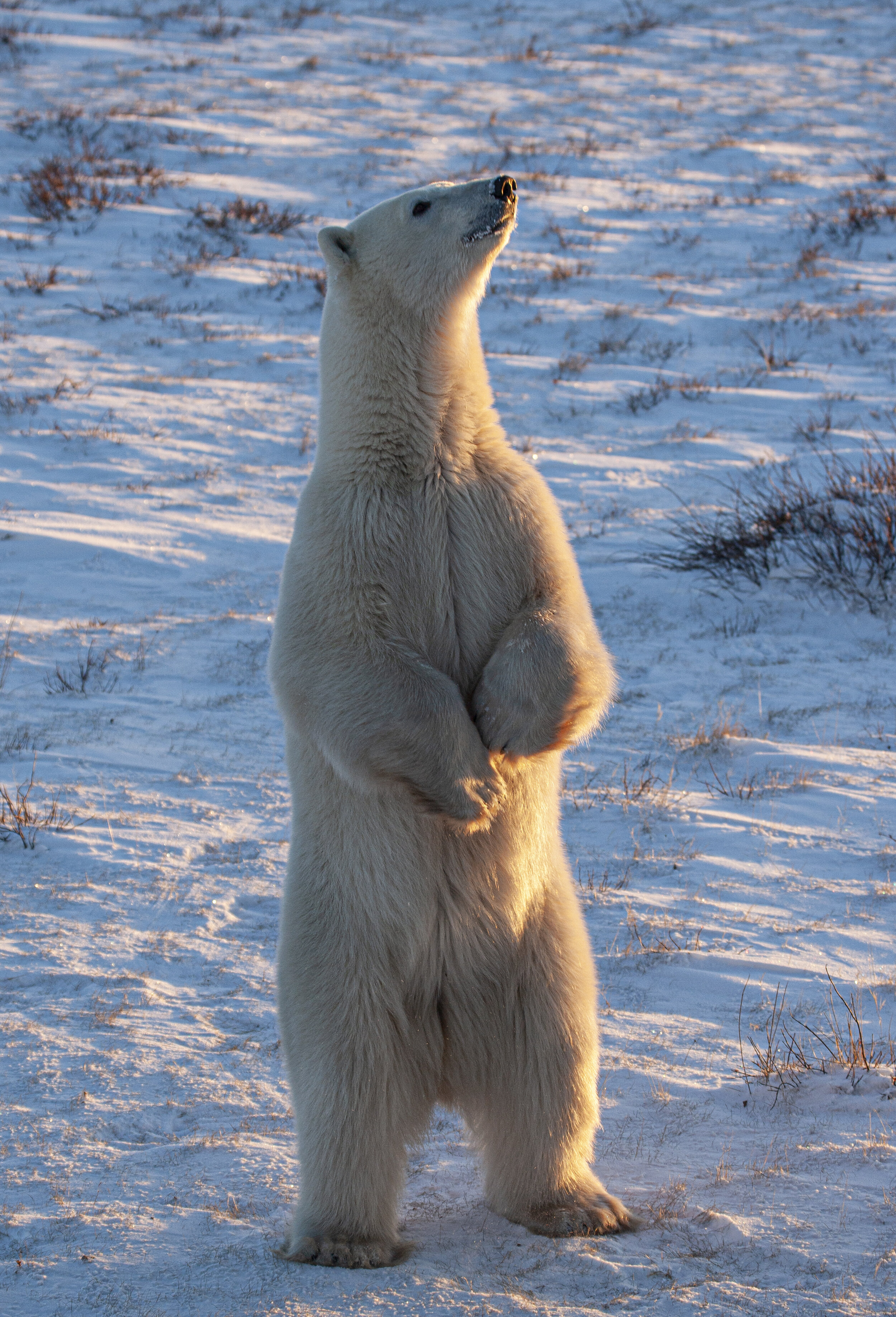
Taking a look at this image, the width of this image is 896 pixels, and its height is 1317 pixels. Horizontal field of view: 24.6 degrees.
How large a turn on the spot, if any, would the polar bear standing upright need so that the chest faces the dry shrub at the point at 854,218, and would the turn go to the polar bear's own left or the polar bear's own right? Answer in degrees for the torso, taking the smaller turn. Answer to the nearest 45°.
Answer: approximately 135° to the polar bear's own left

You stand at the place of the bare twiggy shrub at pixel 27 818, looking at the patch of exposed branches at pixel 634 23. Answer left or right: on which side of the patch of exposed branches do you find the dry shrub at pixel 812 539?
right

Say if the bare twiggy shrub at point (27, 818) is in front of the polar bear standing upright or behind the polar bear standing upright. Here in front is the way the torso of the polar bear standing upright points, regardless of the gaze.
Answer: behind

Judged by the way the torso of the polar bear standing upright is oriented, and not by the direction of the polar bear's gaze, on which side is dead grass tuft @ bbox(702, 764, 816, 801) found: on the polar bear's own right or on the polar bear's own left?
on the polar bear's own left

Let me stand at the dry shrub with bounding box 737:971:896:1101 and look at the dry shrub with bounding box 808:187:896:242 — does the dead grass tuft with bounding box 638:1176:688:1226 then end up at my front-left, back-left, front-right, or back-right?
back-left

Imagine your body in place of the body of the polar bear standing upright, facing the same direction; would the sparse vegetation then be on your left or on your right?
on your left

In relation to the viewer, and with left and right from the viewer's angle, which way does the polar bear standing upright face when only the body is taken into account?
facing the viewer and to the right of the viewer

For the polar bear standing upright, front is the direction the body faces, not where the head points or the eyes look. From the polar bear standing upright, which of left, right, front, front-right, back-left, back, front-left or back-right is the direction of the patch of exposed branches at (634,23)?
back-left
